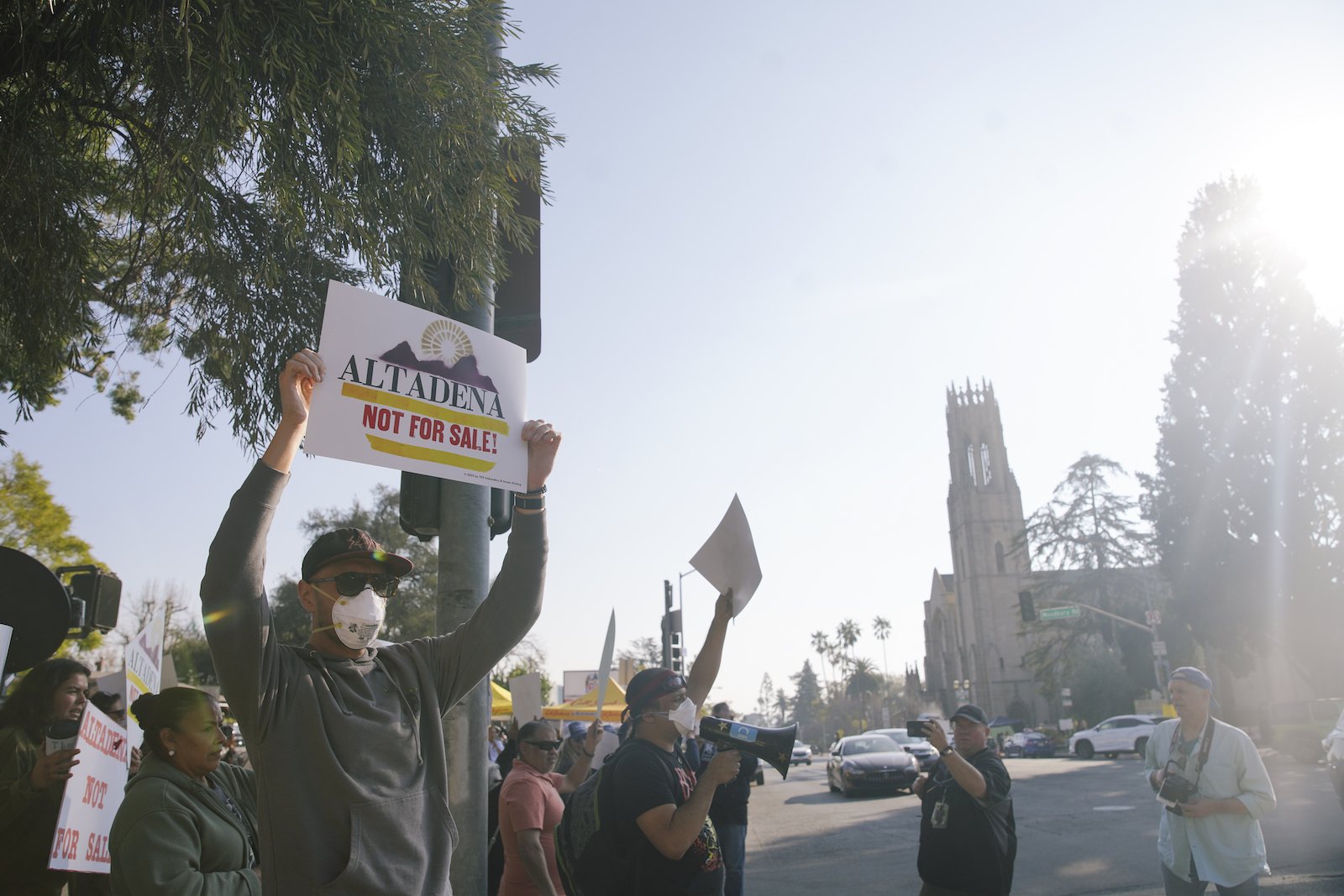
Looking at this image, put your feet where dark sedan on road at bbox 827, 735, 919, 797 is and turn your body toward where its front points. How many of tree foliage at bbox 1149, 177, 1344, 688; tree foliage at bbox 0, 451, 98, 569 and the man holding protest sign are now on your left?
1

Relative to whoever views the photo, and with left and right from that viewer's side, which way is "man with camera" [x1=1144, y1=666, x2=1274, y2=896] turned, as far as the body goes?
facing the viewer and to the left of the viewer

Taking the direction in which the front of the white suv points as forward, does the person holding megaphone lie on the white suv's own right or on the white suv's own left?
on the white suv's own left

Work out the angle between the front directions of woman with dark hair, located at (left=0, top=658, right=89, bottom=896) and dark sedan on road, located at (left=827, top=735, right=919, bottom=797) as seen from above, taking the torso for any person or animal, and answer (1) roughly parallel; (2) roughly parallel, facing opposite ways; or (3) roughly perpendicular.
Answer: roughly perpendicular

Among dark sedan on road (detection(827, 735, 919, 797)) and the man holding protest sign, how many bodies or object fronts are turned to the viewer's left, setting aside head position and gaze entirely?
0

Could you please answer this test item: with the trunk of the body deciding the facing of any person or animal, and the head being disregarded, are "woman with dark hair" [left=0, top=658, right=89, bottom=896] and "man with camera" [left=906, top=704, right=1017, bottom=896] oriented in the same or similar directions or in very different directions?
very different directions

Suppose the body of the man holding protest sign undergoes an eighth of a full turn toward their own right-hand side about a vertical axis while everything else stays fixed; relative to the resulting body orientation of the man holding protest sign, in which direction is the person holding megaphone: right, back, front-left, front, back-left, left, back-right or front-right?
back-left

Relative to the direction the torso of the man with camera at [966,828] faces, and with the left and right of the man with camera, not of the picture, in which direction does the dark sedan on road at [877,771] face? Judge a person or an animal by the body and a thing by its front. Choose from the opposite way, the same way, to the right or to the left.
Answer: to the left

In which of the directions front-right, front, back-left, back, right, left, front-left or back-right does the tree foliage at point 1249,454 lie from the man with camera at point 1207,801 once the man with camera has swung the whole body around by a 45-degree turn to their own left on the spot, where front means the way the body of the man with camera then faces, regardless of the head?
back

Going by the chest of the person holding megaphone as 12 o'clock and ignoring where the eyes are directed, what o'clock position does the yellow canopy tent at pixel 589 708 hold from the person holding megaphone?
The yellow canopy tent is roughly at 9 o'clock from the person holding megaphone.

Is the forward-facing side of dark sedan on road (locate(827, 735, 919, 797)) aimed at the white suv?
no

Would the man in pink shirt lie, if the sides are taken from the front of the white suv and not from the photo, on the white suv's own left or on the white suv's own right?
on the white suv's own left

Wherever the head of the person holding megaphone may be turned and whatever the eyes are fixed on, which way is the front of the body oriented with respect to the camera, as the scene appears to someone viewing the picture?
to the viewer's right

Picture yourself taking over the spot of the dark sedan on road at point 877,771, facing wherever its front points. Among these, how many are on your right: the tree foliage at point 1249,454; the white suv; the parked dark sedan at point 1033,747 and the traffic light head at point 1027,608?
0

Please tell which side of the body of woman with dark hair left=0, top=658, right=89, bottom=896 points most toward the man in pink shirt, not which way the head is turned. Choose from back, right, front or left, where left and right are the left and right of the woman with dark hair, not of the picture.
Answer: front

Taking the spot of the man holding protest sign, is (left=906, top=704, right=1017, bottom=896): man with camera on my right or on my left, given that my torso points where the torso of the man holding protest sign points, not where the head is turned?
on my left

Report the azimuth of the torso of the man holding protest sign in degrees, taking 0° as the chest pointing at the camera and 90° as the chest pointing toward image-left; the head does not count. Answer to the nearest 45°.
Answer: approximately 315°

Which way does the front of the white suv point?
to the viewer's left
